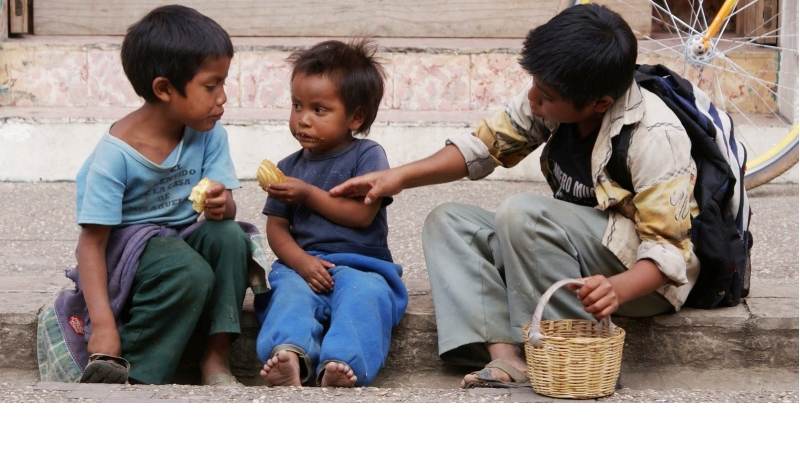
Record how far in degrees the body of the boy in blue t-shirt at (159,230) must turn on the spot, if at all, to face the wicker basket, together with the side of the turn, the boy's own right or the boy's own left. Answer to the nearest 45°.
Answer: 0° — they already face it

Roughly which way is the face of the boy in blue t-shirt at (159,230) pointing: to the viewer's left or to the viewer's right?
to the viewer's right

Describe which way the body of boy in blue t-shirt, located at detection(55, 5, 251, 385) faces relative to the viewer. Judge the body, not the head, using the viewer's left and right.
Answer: facing the viewer and to the right of the viewer

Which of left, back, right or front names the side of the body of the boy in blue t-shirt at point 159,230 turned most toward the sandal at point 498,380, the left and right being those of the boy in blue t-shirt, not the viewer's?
front
